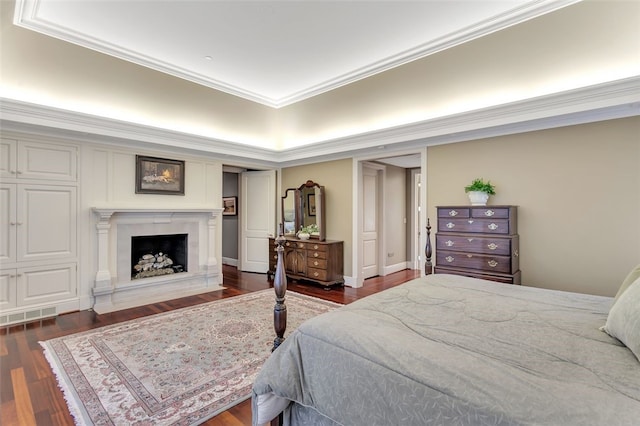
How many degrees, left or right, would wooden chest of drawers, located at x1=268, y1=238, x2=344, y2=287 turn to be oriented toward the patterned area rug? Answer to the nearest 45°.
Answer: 0° — it already faces it

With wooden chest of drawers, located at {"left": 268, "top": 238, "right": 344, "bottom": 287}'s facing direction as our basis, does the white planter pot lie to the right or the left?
on its left

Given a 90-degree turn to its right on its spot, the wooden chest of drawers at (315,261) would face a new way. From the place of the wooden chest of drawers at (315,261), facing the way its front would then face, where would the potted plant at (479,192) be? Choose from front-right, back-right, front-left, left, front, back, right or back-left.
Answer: back

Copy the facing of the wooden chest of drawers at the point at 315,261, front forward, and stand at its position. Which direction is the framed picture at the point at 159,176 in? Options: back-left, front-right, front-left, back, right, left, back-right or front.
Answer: front-right

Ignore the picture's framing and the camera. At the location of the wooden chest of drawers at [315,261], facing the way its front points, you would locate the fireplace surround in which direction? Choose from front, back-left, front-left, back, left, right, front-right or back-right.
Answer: front-right

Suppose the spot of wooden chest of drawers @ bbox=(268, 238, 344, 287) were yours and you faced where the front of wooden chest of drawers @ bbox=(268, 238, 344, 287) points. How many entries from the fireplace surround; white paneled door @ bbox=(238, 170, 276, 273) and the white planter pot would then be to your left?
1

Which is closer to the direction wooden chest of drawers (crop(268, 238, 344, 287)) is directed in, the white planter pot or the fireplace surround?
the fireplace surround

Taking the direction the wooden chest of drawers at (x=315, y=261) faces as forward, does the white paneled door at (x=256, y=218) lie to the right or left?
on its right

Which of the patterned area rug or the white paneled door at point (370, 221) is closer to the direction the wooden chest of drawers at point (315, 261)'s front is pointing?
the patterned area rug

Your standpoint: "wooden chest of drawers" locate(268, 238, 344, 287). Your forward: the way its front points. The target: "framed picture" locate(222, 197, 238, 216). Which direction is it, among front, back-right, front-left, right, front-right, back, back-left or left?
right

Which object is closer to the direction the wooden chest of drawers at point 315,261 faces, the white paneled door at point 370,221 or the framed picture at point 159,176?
the framed picture

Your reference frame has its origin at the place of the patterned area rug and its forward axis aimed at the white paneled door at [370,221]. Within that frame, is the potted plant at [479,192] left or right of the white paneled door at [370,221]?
right

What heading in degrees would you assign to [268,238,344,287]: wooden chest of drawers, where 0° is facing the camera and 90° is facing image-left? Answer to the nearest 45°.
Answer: approximately 45°

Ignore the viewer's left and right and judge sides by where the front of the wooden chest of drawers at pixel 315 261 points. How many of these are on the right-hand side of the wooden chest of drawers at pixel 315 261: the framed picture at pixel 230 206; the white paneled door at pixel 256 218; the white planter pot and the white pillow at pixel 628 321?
2
